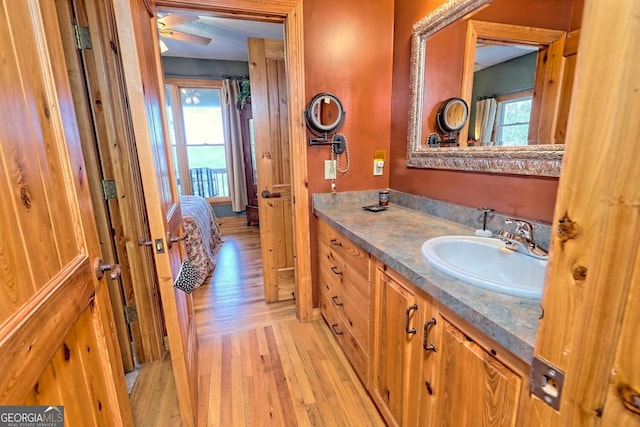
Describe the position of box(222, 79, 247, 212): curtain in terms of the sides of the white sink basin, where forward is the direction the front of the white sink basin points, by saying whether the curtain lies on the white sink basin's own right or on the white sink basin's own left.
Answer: on the white sink basin's own right

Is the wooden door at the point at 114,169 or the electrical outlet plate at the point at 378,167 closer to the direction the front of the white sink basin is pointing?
the wooden door

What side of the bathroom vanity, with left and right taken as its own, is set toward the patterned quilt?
right

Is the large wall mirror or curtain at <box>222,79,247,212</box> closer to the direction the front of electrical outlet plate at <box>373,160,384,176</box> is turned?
the large wall mirror

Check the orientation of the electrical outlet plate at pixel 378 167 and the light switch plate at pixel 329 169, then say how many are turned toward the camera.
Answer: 2

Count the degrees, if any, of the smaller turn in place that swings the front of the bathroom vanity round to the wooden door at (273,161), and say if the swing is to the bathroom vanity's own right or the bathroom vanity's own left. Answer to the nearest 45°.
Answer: approximately 90° to the bathroom vanity's own right

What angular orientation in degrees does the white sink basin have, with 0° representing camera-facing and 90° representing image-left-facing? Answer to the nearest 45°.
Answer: approximately 45°

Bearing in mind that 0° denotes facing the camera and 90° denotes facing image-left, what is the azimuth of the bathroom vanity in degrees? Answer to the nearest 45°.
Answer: approximately 45°

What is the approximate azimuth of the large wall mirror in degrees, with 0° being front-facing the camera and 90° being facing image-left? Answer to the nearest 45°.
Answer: approximately 45°
